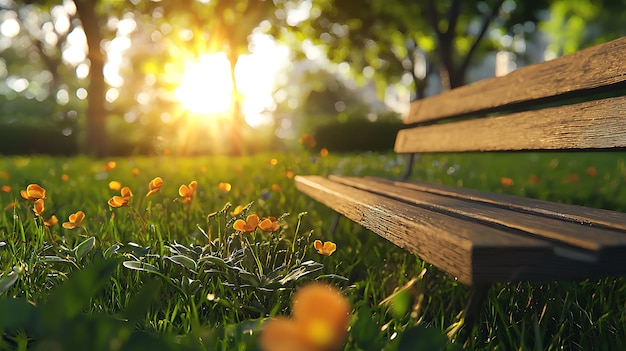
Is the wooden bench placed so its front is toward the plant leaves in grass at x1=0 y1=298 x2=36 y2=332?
yes

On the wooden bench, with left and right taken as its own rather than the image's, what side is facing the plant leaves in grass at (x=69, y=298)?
front

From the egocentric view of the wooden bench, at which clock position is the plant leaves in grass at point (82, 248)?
The plant leaves in grass is roughly at 1 o'clock from the wooden bench.

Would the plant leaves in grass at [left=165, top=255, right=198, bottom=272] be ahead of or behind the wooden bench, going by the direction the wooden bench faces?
ahead

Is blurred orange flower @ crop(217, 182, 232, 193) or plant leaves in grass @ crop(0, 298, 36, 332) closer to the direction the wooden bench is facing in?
the plant leaves in grass

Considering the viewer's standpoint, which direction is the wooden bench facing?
facing the viewer and to the left of the viewer

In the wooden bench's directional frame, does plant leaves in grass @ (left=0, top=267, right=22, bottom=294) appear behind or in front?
in front

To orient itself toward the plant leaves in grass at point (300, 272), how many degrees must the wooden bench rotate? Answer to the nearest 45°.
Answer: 0° — it already faces it

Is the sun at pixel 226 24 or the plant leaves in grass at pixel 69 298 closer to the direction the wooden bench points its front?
the plant leaves in grass

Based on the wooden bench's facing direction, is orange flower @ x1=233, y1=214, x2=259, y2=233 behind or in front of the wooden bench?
in front

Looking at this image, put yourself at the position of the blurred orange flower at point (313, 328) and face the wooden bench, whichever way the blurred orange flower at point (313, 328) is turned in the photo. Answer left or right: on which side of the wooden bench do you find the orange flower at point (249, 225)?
left

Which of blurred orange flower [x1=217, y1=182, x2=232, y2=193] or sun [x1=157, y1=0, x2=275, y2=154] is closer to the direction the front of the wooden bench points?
the blurred orange flower
